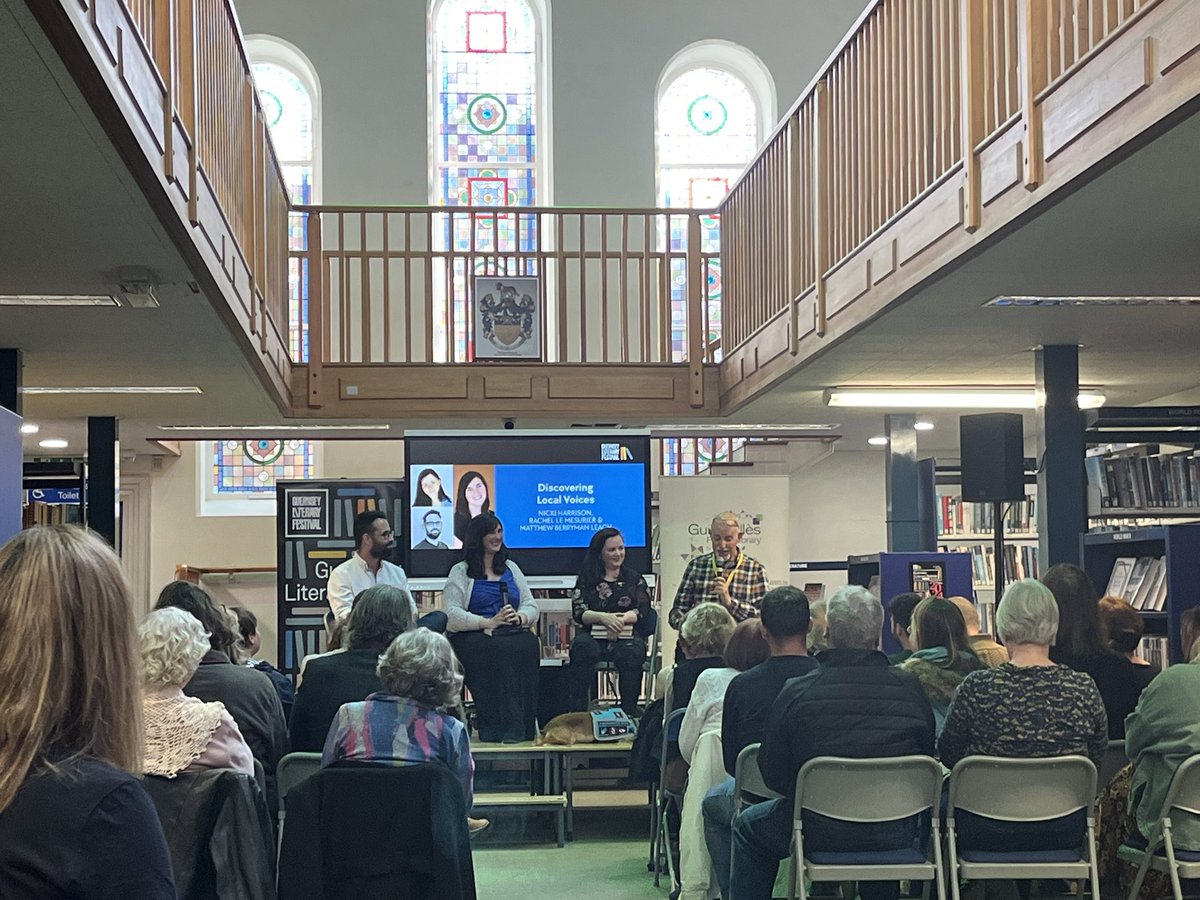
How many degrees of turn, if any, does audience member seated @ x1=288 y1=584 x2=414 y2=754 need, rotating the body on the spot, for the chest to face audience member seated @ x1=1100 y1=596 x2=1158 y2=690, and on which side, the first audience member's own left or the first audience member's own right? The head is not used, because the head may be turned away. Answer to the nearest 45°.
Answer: approximately 45° to the first audience member's own right

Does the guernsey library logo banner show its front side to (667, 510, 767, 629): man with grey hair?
yes

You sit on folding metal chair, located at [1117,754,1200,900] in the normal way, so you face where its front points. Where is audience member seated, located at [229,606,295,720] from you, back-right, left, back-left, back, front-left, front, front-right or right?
front-left

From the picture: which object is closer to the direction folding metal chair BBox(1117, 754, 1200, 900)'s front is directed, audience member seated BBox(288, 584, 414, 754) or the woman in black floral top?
the woman in black floral top

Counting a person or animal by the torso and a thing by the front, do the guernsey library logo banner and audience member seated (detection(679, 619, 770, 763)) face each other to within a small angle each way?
yes

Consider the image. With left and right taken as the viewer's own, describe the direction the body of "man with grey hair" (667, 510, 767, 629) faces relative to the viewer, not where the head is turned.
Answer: facing the viewer

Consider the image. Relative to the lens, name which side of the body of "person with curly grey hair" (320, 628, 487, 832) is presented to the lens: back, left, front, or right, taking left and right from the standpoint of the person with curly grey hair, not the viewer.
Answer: back

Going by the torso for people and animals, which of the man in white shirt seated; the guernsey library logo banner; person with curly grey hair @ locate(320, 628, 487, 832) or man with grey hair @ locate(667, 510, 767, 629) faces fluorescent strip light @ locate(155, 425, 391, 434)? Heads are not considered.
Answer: the person with curly grey hair

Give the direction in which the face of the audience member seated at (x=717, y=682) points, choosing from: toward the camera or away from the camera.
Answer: away from the camera

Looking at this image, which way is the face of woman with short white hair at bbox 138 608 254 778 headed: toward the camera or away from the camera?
away from the camera

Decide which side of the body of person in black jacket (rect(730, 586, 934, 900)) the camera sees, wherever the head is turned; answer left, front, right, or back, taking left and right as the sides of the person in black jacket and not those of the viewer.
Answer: back

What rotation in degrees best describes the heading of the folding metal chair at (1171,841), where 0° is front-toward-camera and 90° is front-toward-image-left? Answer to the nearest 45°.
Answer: approximately 135°

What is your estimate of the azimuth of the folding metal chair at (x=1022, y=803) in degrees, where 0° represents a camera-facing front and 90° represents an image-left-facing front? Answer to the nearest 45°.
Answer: approximately 180°

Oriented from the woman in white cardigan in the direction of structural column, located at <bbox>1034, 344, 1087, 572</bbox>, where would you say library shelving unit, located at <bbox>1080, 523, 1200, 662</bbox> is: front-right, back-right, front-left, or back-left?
front-right

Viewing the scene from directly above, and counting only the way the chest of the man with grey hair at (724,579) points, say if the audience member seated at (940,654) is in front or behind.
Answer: in front

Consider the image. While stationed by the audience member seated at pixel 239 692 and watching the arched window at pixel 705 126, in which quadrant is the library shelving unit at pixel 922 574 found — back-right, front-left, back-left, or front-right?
front-right

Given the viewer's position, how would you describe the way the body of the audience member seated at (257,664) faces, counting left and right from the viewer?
facing away from the viewer and to the right of the viewer

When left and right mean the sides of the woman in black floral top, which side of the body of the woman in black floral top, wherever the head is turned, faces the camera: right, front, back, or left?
front
